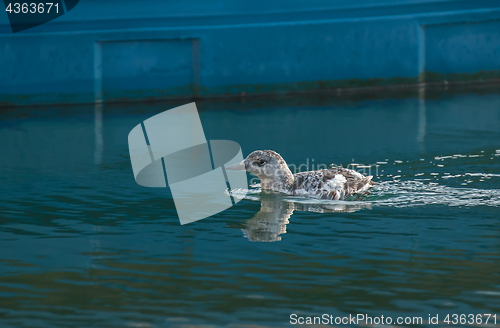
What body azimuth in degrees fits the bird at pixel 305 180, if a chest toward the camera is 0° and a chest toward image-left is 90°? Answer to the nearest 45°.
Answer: approximately 90°
